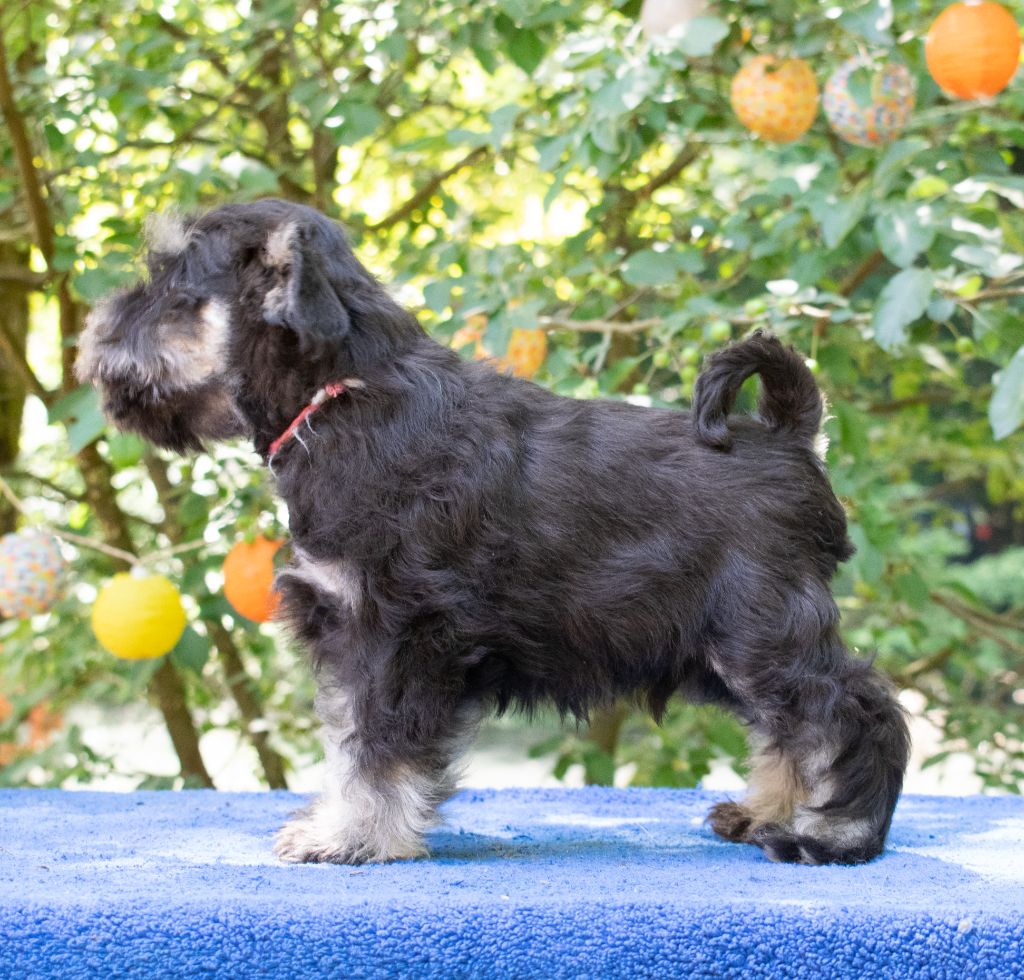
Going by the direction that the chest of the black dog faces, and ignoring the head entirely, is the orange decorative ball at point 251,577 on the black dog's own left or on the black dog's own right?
on the black dog's own right

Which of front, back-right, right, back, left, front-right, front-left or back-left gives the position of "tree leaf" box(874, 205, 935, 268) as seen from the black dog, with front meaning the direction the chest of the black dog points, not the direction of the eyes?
back-right

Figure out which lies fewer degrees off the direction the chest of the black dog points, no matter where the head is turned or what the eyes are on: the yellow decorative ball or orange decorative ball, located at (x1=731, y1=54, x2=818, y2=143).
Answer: the yellow decorative ball

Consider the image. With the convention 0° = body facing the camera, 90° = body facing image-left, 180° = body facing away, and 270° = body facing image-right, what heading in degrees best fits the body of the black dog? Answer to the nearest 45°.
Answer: approximately 90°

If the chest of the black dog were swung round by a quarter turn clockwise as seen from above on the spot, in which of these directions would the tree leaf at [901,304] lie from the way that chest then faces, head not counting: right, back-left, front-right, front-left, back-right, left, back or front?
front-right

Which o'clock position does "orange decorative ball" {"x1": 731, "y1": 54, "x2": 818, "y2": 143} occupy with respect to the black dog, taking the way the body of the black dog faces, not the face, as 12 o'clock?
The orange decorative ball is roughly at 4 o'clock from the black dog.

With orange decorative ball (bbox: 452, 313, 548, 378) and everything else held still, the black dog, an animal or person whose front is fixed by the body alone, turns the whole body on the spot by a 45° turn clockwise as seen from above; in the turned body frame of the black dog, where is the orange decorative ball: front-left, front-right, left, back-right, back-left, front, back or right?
front-right

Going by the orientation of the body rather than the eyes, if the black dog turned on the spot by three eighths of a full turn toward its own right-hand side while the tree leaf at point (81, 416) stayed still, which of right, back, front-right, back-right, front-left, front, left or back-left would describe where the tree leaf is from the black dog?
left

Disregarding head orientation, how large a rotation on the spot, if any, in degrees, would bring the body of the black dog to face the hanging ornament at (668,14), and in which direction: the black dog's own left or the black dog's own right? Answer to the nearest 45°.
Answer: approximately 90° to the black dog's own right

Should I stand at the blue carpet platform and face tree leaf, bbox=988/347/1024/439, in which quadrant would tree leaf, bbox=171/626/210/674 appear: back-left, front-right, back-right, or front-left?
front-left

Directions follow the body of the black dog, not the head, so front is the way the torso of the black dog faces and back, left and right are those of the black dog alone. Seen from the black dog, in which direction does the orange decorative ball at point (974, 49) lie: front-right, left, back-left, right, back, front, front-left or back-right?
back-right

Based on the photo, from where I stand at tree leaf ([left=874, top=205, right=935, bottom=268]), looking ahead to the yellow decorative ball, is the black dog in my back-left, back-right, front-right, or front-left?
front-left

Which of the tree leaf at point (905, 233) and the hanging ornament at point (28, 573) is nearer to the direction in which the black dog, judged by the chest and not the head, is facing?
the hanging ornament

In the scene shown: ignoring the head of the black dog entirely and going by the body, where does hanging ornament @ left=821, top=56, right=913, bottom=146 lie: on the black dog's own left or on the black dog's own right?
on the black dog's own right
